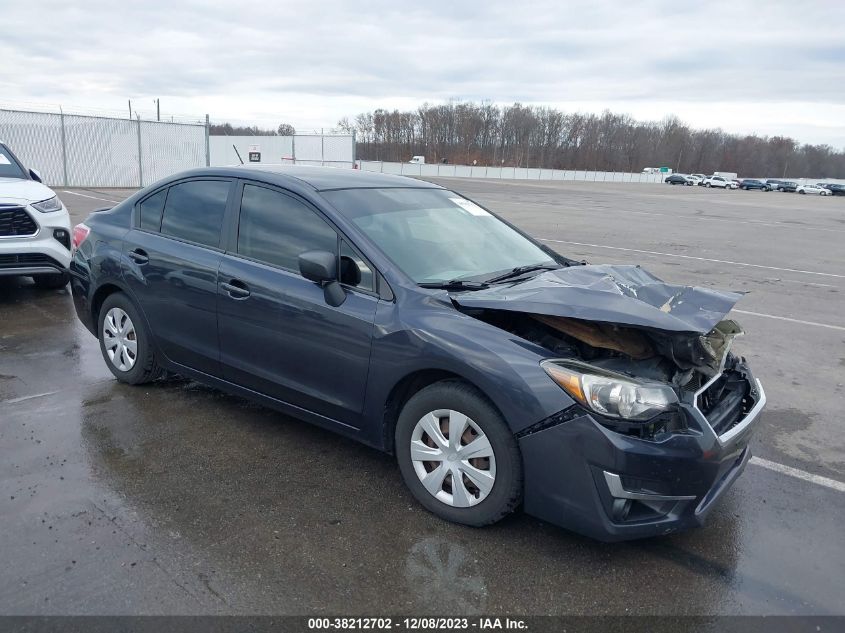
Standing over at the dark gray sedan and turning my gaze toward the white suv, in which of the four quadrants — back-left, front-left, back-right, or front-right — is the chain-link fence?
front-right

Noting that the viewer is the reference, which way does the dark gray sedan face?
facing the viewer and to the right of the viewer

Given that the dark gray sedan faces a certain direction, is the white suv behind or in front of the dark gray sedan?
behind

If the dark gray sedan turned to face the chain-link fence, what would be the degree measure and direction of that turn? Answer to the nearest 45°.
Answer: approximately 180°

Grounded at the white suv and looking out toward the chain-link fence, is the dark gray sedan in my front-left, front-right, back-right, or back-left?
back-right
